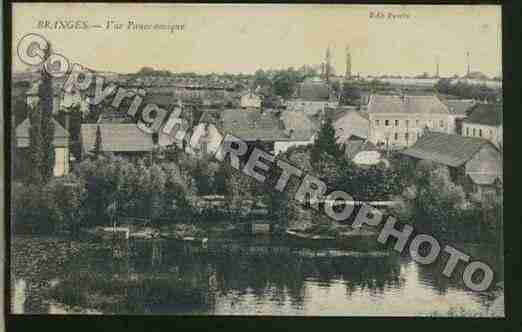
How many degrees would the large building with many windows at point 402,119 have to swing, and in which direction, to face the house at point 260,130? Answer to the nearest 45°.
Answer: approximately 90° to its right

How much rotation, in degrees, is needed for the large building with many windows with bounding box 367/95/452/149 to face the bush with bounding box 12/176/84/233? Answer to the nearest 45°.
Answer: approximately 90° to its right

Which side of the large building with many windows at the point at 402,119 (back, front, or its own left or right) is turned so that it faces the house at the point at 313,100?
right

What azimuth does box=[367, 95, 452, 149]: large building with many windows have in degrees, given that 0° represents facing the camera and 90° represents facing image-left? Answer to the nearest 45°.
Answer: approximately 0°

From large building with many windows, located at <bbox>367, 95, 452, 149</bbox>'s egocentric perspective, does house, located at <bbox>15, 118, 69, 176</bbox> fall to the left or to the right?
on its right

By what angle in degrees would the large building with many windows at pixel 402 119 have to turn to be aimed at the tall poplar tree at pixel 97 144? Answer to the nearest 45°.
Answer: approximately 90° to its right

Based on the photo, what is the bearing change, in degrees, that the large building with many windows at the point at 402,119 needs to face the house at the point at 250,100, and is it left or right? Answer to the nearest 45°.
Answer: approximately 90° to its right
